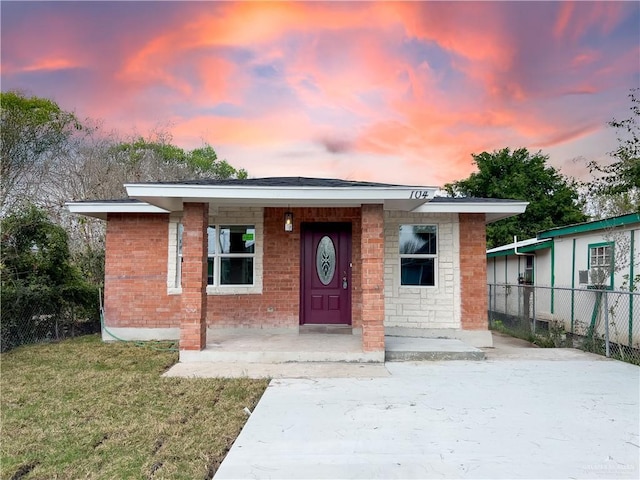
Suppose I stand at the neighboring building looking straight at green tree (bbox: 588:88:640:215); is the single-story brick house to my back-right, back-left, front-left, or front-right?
back-left

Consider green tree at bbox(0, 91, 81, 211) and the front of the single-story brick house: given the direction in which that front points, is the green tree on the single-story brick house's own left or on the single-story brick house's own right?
on the single-story brick house's own right

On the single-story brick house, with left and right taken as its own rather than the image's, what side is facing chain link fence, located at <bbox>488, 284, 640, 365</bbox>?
left

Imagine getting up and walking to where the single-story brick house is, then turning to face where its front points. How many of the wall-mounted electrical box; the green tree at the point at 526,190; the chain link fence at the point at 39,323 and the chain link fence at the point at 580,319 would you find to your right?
1

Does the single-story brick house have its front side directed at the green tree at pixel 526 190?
no

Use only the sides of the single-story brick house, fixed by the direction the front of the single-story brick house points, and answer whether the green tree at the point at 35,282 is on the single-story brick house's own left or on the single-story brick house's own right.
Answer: on the single-story brick house's own right

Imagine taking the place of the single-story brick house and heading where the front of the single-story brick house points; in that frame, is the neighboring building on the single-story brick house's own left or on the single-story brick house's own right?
on the single-story brick house's own left

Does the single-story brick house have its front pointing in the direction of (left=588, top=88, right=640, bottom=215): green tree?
no

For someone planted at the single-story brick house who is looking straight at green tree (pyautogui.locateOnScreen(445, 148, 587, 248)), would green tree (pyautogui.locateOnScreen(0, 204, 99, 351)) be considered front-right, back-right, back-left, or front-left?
back-left

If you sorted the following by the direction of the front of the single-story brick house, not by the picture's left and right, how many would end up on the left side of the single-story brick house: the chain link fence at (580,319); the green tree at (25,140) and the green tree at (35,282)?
1

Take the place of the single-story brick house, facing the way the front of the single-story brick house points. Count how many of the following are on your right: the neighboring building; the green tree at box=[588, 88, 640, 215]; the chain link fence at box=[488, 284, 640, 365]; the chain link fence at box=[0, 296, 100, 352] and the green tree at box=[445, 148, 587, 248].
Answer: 1

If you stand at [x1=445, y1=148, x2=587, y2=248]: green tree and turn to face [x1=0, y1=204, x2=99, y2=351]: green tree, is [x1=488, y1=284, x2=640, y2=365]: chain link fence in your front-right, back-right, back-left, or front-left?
front-left

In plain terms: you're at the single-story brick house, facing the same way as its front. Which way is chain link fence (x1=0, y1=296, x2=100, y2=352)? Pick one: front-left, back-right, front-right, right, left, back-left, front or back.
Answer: right

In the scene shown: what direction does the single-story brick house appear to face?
toward the camera

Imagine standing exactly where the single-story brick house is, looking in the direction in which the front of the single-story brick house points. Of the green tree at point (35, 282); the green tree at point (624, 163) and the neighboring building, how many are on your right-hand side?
1
